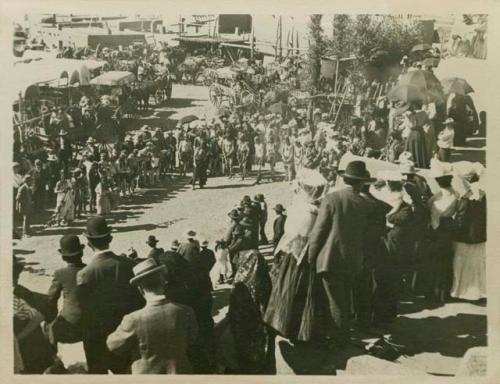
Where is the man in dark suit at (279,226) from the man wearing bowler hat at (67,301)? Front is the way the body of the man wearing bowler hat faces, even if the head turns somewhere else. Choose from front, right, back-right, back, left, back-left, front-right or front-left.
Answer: right

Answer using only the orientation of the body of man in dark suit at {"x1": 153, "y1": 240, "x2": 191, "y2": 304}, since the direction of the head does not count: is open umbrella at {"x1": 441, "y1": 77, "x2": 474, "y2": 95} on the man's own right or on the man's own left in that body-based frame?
on the man's own right

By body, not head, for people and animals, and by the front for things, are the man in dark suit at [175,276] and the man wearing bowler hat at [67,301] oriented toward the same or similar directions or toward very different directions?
same or similar directions

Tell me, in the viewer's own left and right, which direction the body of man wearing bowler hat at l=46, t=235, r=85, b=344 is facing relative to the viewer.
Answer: facing away from the viewer

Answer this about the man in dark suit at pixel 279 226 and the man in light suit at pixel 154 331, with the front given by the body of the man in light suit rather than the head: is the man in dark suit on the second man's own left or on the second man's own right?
on the second man's own right

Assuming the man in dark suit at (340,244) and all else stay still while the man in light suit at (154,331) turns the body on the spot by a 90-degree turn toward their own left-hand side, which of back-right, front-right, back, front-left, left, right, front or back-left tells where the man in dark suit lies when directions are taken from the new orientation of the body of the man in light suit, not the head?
back

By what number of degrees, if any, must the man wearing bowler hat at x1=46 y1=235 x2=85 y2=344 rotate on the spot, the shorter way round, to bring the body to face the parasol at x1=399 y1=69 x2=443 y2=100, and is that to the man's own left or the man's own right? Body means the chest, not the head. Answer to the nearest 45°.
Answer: approximately 90° to the man's own right

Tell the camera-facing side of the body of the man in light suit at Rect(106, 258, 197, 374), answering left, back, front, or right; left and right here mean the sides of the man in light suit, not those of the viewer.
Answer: back

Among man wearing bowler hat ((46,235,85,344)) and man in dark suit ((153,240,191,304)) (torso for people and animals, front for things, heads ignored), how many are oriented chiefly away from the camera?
2

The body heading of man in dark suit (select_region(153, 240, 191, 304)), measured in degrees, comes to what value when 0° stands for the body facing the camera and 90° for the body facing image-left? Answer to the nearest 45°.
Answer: approximately 180°

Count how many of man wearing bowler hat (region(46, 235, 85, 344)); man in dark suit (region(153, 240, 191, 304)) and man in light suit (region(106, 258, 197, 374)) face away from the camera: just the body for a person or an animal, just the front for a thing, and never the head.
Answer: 3

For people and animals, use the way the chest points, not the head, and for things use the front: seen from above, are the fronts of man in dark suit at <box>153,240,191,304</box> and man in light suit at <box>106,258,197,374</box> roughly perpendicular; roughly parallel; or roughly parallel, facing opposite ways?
roughly parallel

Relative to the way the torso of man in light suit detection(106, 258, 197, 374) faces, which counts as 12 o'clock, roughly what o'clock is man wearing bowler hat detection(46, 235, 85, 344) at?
The man wearing bowler hat is roughly at 10 o'clock from the man in light suit.

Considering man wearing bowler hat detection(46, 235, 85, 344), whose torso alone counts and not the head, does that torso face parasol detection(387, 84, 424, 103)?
no

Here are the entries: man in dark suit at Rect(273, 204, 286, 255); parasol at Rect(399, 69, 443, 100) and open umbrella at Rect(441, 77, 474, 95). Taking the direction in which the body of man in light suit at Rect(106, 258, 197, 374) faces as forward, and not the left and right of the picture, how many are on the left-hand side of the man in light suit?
0

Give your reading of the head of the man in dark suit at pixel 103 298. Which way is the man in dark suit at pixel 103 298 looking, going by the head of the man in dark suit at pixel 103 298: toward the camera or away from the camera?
away from the camera

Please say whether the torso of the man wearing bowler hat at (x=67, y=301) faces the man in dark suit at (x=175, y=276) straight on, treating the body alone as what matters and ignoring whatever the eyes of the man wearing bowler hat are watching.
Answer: no
